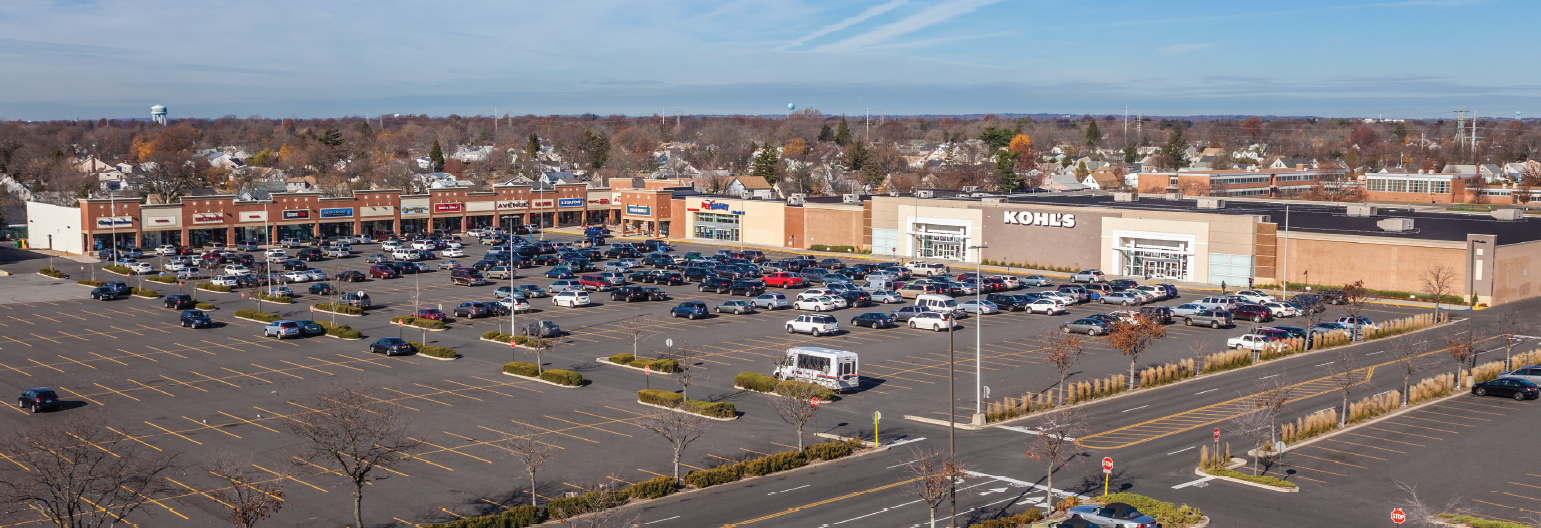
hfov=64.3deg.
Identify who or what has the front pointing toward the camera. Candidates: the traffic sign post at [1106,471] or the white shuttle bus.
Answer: the traffic sign post

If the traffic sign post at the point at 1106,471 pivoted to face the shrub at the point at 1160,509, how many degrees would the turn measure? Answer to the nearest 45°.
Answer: approximately 45° to its left

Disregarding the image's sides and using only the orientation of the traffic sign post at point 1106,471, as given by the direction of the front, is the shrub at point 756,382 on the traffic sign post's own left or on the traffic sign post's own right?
on the traffic sign post's own right

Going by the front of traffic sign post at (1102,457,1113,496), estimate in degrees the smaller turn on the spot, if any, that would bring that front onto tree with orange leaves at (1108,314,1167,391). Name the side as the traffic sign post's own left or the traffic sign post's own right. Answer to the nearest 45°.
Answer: approximately 180°

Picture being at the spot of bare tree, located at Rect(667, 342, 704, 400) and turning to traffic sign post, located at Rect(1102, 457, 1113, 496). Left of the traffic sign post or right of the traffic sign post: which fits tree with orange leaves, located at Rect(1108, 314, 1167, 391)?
left

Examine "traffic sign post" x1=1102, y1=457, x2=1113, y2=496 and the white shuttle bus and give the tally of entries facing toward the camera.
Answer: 1

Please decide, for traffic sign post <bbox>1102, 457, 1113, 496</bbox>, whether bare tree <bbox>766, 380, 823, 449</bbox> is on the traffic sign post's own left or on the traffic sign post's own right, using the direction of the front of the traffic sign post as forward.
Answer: on the traffic sign post's own right

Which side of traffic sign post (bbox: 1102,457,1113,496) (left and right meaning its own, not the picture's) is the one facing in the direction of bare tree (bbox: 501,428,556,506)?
right

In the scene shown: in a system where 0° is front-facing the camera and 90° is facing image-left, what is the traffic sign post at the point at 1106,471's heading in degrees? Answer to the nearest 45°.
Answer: approximately 0°
